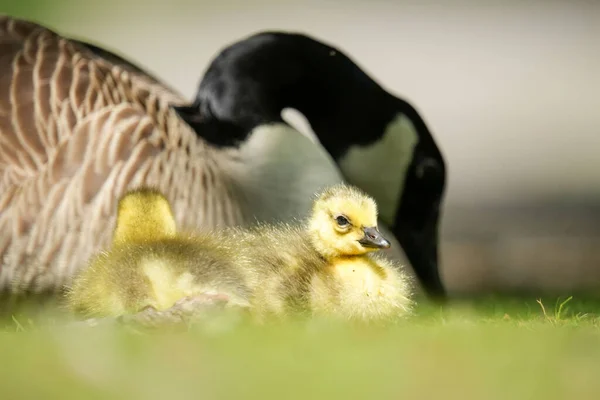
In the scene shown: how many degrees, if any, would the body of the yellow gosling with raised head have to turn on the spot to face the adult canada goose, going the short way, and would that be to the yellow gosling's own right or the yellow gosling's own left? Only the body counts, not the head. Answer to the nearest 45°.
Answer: approximately 180°

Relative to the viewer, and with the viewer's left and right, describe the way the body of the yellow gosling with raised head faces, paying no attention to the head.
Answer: facing the viewer and to the right of the viewer
